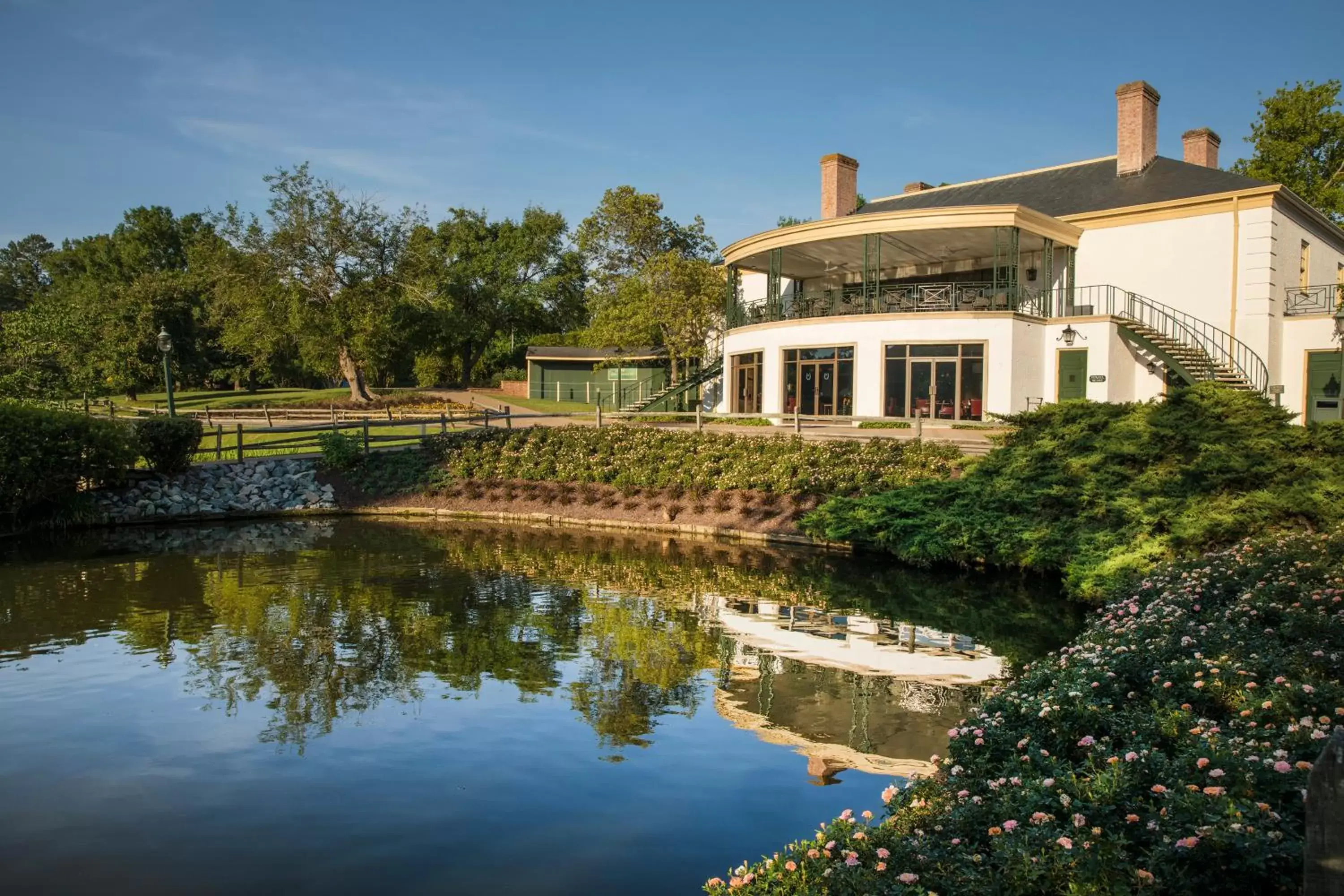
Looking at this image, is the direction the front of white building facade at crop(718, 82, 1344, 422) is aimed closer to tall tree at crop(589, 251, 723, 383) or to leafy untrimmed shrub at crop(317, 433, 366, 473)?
the leafy untrimmed shrub

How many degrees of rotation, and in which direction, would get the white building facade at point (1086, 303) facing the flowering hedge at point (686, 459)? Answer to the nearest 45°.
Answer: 0° — it already faces it

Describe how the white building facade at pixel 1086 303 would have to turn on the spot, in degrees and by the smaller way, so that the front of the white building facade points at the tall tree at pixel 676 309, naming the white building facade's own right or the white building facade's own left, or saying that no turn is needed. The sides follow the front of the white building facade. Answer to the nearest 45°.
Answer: approximately 90° to the white building facade's own right

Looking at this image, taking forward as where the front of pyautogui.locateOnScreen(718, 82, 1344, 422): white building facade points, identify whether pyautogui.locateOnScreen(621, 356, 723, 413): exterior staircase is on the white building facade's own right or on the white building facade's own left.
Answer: on the white building facade's own right

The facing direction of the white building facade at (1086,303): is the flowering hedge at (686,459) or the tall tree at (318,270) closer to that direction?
the flowering hedge

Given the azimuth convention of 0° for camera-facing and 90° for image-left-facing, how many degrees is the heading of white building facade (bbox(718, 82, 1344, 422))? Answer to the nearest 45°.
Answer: approximately 45°

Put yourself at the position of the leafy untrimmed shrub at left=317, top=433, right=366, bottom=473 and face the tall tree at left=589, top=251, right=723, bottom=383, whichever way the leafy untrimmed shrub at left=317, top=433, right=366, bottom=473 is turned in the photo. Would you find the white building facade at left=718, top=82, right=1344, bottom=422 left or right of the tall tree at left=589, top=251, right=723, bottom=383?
right

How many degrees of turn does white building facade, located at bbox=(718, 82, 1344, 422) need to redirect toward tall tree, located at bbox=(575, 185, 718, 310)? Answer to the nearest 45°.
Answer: approximately 90° to its right
